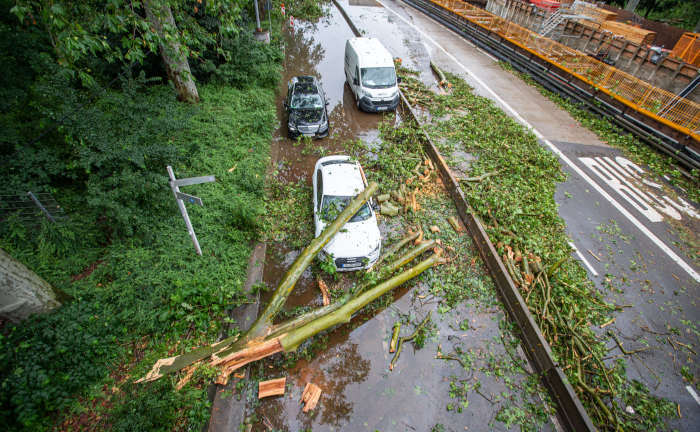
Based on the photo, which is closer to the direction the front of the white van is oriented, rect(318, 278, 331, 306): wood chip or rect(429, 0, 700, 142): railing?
the wood chip

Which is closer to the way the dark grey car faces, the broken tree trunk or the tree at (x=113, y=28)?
the broken tree trunk

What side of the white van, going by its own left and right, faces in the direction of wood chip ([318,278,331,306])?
front

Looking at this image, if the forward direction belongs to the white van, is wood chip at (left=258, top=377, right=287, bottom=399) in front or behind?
in front

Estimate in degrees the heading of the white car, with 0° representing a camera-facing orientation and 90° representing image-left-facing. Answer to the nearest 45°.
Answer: approximately 0°

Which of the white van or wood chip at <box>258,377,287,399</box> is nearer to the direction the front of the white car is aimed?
the wood chip

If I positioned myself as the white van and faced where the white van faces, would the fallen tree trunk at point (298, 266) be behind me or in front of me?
in front

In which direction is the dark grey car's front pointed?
toward the camera

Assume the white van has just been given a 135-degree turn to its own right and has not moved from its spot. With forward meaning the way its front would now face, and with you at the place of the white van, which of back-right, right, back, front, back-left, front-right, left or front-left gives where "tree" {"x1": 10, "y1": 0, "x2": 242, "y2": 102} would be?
left

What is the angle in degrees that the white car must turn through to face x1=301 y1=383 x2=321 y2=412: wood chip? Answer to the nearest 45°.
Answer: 0° — it already faces it

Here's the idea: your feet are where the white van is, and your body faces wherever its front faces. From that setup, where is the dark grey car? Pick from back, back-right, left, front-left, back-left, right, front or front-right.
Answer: front-right
